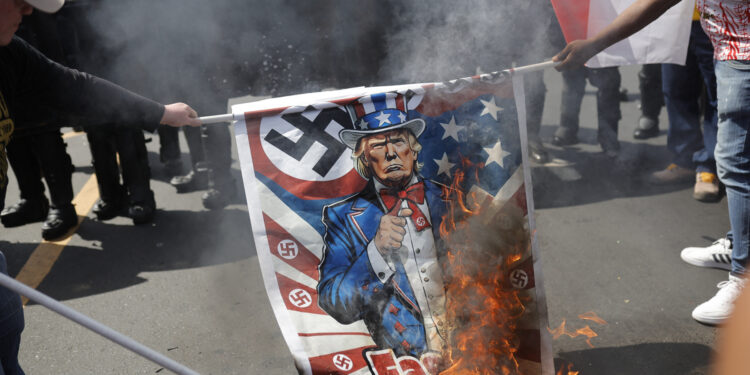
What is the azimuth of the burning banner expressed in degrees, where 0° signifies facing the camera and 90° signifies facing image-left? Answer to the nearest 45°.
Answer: approximately 0°

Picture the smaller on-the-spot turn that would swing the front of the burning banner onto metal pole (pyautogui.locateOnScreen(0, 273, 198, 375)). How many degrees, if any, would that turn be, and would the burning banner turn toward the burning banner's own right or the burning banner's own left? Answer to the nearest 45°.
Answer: approximately 45° to the burning banner's own right

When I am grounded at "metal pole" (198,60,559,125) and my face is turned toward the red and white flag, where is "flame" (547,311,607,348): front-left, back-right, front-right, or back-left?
front-right
